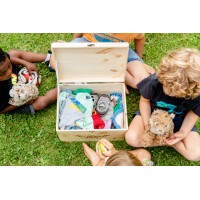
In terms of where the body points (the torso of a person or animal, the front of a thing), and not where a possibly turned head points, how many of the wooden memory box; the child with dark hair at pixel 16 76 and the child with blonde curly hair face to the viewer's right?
1

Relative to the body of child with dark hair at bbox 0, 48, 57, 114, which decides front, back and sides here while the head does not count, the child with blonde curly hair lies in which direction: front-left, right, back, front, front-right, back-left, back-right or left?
front-right

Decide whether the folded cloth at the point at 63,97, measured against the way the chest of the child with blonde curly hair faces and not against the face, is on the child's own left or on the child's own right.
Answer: on the child's own right

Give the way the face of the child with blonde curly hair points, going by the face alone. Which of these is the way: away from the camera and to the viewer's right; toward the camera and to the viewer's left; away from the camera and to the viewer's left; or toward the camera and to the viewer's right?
toward the camera and to the viewer's left

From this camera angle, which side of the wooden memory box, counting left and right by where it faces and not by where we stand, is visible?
front

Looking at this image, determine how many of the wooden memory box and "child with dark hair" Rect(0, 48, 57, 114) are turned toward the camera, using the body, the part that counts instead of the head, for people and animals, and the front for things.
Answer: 1

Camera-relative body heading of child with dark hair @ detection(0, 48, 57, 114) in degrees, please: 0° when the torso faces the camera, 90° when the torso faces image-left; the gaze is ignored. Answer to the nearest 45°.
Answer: approximately 270°

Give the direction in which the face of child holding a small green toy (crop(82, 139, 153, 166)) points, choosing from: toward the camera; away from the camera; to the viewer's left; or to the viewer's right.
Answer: away from the camera
